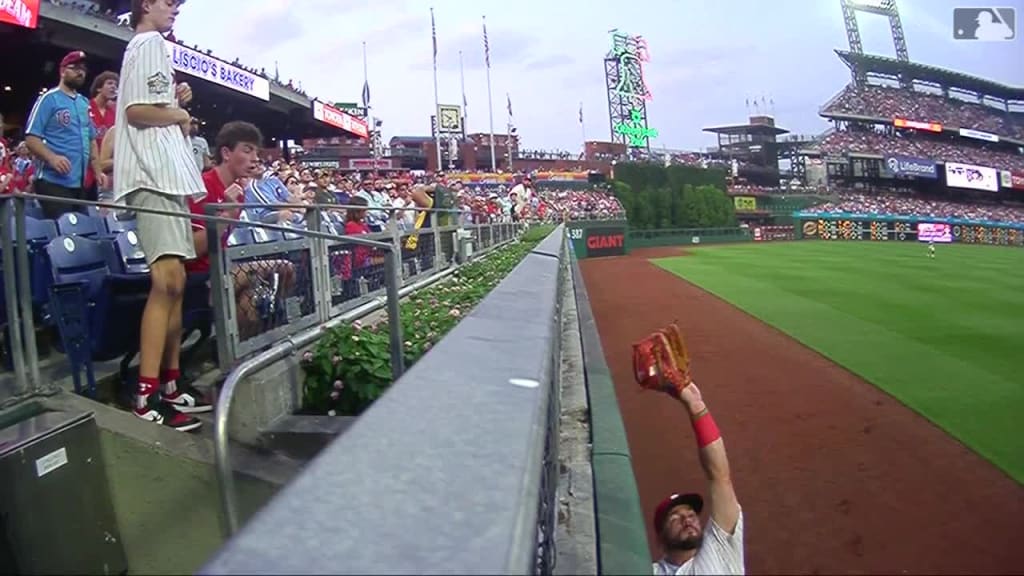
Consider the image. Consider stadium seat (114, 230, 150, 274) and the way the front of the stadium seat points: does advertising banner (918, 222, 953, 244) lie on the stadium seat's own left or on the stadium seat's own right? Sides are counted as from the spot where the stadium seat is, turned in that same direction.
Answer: on the stadium seat's own left

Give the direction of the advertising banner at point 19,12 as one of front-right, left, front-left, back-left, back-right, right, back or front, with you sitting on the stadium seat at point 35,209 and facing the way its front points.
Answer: back-left

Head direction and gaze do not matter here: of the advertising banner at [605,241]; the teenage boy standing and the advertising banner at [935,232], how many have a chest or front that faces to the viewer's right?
1

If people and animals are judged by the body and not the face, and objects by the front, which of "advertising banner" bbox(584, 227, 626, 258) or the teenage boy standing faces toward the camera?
the advertising banner

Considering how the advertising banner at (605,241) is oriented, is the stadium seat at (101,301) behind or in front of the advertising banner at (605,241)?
in front

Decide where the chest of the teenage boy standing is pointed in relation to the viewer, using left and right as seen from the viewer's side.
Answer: facing to the right of the viewer

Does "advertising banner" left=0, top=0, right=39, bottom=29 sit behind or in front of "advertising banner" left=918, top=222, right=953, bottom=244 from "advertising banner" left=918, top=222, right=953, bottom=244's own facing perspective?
in front

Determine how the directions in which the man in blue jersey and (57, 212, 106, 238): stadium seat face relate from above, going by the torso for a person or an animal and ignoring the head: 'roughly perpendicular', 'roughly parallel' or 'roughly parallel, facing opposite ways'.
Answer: roughly parallel

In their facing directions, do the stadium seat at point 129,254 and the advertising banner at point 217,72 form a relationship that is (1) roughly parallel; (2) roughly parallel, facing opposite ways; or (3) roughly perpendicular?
roughly parallel

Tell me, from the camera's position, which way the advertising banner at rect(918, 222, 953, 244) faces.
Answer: facing the viewer

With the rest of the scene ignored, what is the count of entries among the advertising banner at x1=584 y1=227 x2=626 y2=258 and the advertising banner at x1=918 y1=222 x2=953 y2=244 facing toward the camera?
2

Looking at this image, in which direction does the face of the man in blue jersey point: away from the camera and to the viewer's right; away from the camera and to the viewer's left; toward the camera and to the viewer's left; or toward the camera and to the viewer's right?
toward the camera and to the viewer's right
